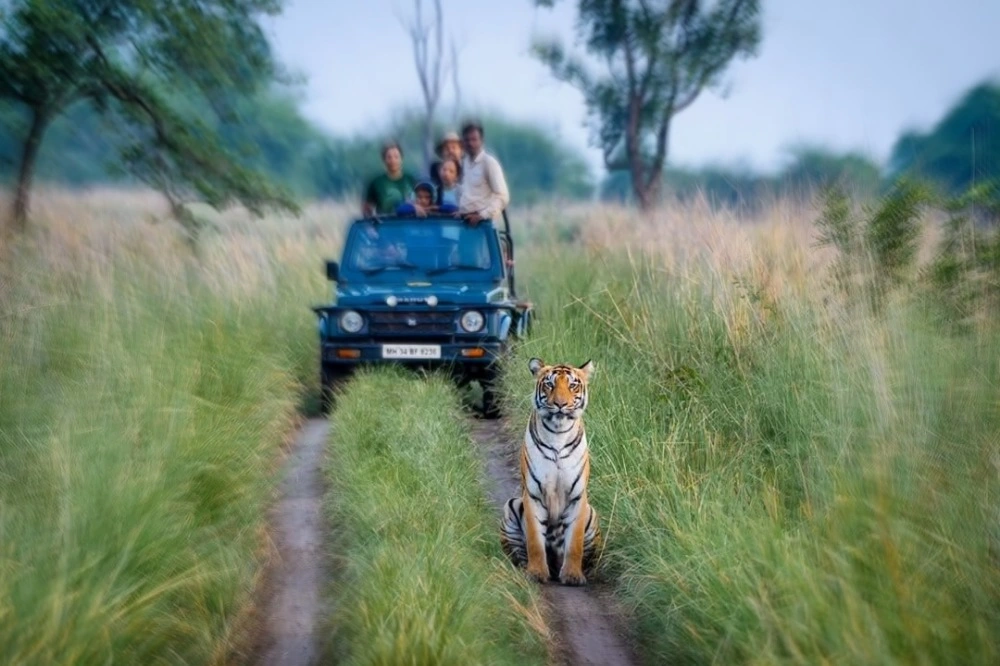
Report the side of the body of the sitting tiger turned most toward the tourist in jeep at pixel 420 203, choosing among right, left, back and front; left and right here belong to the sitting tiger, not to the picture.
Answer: back

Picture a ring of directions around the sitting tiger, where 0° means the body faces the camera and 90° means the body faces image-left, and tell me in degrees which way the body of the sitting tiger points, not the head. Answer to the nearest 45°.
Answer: approximately 0°

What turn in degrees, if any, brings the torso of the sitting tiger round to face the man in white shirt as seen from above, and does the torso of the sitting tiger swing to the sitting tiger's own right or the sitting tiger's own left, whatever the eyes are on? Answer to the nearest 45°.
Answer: approximately 180°

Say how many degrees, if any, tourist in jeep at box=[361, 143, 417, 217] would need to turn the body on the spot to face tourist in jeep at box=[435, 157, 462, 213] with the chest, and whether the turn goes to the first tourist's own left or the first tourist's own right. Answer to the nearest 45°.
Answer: approximately 45° to the first tourist's own left
